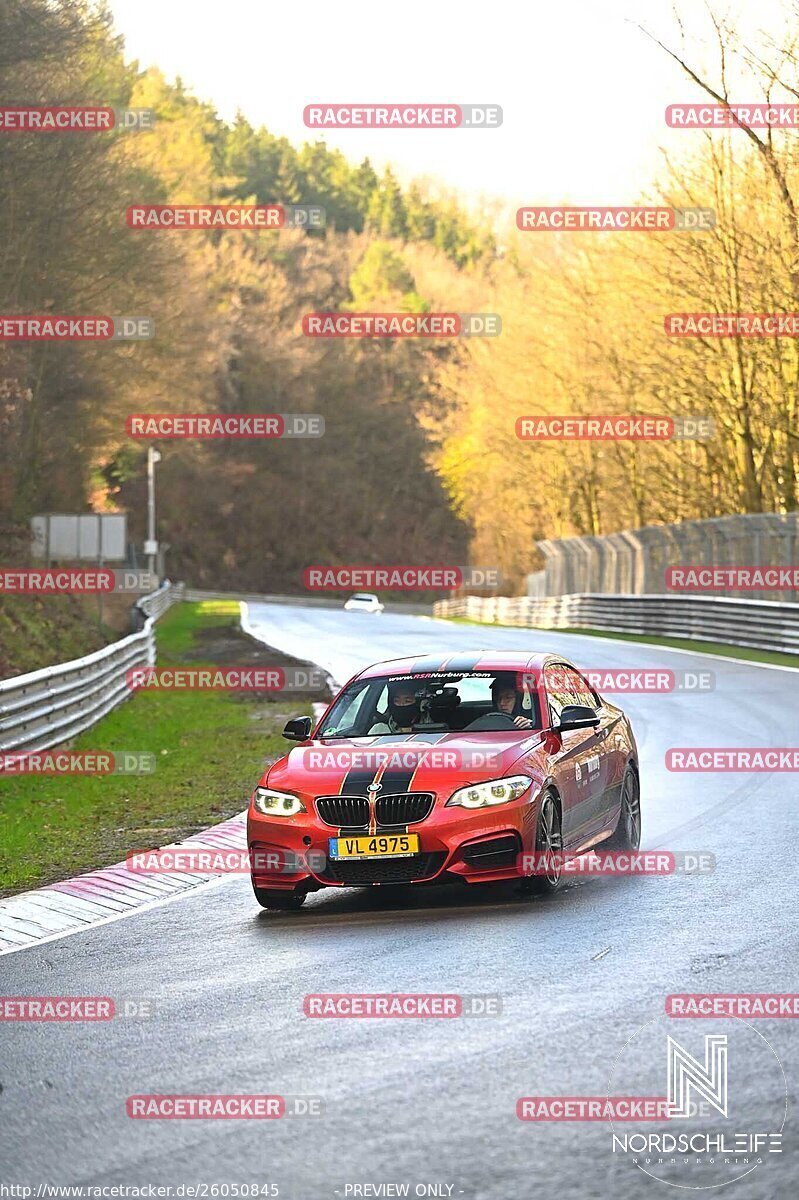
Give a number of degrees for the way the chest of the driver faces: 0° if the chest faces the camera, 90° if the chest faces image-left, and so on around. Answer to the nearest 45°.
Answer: approximately 45°

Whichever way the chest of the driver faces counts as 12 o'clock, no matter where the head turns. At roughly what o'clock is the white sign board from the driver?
The white sign board is roughly at 4 o'clock from the driver.

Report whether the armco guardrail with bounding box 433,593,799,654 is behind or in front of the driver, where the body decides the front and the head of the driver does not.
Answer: behind
